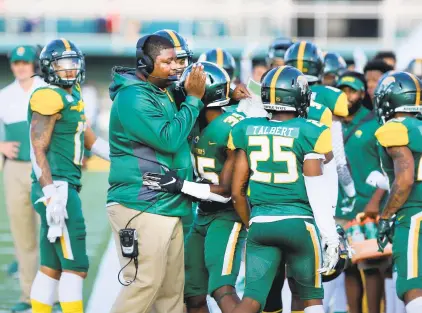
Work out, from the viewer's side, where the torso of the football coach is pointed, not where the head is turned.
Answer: to the viewer's right

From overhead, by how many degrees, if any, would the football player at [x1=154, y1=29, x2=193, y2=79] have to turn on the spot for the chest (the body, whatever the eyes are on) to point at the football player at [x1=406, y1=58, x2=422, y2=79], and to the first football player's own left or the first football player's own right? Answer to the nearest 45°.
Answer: approximately 90° to the first football player's own left

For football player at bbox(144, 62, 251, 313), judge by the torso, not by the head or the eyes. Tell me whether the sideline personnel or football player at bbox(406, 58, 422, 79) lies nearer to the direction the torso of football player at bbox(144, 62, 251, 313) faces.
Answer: the sideline personnel

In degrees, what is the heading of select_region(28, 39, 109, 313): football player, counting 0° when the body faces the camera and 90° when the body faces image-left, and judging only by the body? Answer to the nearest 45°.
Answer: approximately 315°

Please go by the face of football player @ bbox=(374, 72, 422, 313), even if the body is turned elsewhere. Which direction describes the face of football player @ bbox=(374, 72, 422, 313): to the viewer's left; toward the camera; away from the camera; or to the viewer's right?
to the viewer's left

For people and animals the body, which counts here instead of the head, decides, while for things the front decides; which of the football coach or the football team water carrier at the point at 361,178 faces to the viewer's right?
the football coach

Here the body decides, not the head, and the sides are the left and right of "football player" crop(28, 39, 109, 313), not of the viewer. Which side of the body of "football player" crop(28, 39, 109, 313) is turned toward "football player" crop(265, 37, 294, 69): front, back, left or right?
left

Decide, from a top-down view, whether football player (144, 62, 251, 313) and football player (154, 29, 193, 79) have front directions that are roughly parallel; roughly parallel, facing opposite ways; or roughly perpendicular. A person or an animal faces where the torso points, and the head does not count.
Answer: roughly perpendicular
